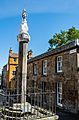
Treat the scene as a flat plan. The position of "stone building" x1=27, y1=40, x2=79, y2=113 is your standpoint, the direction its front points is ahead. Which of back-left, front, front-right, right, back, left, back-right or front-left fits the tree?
back-right

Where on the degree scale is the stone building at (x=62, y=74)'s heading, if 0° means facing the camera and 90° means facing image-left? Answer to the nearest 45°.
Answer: approximately 45°

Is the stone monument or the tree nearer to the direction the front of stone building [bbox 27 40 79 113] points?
the stone monument
